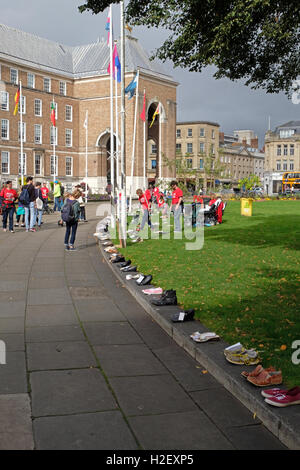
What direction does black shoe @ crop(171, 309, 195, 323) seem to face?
to the viewer's left

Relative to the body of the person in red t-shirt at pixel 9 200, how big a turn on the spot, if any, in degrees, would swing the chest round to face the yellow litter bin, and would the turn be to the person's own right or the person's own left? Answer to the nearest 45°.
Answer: approximately 135° to the person's own left

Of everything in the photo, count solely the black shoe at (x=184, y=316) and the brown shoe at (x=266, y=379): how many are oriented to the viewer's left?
2

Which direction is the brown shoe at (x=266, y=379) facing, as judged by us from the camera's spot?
facing to the left of the viewer

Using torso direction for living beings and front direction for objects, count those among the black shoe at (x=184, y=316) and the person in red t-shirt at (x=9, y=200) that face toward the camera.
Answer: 1

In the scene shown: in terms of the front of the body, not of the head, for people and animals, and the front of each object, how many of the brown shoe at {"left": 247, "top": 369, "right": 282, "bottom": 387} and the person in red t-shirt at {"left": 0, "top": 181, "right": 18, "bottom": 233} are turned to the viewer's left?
1

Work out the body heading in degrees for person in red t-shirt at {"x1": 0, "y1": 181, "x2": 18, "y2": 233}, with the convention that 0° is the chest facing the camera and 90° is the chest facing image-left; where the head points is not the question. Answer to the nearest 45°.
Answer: approximately 0°

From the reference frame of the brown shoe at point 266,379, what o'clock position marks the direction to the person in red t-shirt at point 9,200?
The person in red t-shirt is roughly at 2 o'clock from the brown shoe.

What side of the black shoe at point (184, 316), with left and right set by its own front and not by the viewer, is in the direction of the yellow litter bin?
right

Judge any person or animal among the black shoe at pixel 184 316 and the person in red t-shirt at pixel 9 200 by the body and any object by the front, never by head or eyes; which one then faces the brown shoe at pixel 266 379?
the person in red t-shirt

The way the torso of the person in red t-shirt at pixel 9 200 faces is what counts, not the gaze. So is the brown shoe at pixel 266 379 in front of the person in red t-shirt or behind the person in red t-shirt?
in front

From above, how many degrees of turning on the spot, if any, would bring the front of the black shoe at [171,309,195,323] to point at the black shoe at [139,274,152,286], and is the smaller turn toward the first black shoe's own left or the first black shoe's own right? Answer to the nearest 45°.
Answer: approximately 90° to the first black shoe's own right

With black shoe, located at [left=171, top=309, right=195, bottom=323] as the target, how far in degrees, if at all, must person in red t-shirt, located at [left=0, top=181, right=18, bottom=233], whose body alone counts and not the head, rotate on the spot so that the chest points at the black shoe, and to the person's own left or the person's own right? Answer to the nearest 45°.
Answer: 0° — they already face it
